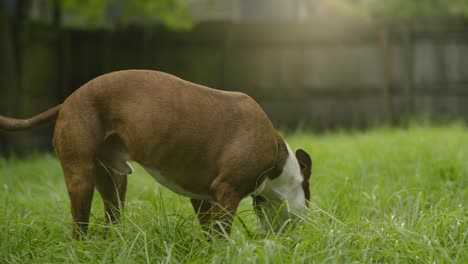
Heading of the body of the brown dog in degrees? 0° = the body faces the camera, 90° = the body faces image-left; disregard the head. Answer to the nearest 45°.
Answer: approximately 270°
